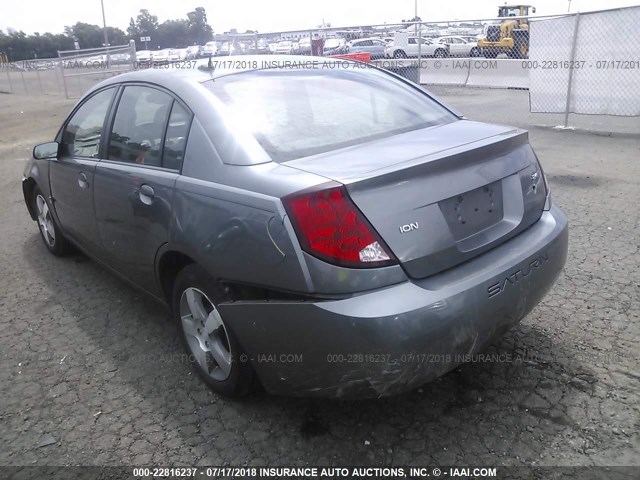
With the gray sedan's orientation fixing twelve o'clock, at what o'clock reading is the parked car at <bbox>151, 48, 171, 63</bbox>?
The parked car is roughly at 1 o'clock from the gray sedan.

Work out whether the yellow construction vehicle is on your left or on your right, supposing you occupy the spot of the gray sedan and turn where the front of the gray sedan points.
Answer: on your right

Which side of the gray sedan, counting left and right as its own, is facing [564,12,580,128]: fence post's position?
right

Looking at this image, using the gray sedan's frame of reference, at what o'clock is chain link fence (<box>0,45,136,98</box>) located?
The chain link fence is roughly at 1 o'clock from the gray sedan.

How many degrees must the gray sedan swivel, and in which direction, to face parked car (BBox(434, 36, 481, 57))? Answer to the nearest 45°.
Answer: approximately 45° to its right

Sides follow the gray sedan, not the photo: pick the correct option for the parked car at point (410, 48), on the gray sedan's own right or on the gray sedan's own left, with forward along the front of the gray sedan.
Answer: on the gray sedan's own right

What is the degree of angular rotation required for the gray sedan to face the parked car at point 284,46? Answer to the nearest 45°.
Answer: approximately 45° to its right

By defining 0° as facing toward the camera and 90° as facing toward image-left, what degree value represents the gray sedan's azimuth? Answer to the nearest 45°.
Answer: approximately 135°

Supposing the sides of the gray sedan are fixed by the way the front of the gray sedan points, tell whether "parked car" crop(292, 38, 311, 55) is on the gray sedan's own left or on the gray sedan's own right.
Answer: on the gray sedan's own right

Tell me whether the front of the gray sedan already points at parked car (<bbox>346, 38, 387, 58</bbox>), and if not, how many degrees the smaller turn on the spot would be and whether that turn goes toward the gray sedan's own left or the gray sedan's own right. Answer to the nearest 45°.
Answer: approximately 45° to the gray sedan's own right
